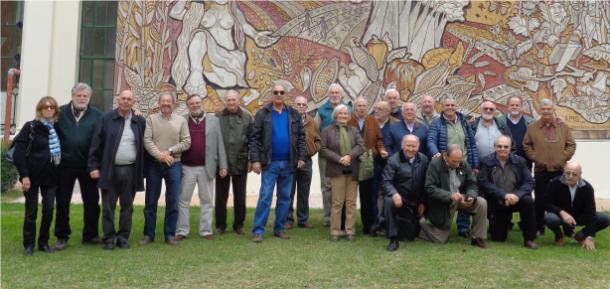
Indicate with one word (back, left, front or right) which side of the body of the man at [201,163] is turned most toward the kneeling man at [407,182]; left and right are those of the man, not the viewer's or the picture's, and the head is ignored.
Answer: left

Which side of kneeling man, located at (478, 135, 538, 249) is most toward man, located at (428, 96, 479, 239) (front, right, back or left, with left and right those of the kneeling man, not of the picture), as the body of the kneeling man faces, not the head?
right

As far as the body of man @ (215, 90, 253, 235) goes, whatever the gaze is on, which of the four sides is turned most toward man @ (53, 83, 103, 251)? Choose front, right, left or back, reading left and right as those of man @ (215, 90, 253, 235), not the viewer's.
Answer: right

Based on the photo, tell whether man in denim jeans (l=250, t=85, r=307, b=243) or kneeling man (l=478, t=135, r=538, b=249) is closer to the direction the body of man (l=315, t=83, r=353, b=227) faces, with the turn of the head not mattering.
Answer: the man in denim jeans

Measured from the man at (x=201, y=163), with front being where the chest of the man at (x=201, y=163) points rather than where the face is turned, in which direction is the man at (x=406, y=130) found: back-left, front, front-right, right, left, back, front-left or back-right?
left

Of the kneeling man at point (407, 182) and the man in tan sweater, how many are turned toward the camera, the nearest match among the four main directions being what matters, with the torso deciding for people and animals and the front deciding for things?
2
